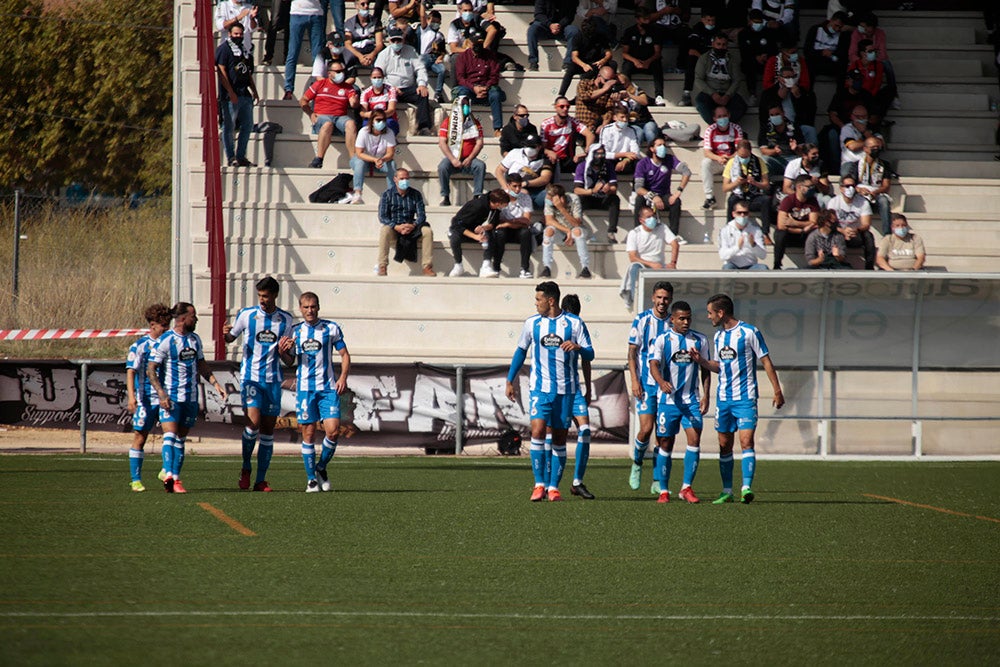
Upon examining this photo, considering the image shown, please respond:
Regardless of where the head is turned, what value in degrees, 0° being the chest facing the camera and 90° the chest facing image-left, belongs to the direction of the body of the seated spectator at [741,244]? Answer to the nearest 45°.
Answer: approximately 0°

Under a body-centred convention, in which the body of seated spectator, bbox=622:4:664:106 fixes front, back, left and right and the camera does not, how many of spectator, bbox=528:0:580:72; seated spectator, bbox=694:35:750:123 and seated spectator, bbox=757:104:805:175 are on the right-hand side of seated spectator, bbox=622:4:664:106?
1

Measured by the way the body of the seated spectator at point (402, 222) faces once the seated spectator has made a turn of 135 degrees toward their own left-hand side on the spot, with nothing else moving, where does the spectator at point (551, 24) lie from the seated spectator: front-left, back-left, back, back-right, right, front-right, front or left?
front

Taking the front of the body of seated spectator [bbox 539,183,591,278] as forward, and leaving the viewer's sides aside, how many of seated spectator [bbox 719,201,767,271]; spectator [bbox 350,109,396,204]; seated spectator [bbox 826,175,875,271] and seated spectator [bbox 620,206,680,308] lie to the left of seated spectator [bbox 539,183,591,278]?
3

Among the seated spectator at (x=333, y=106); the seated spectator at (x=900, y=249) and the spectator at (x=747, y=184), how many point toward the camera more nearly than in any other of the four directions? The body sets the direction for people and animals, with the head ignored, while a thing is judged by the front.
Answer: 3

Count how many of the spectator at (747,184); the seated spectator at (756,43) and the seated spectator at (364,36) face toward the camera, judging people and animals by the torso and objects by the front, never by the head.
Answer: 3

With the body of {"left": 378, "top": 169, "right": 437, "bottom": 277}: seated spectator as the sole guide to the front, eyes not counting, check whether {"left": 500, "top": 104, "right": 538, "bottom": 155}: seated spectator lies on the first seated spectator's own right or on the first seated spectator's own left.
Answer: on the first seated spectator's own left

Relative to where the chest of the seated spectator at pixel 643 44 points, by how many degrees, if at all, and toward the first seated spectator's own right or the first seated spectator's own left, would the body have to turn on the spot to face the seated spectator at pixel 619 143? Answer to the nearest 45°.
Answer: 0° — they already face them

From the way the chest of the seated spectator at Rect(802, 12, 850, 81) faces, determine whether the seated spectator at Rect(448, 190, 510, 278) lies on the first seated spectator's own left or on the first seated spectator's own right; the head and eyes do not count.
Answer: on the first seated spectator's own right

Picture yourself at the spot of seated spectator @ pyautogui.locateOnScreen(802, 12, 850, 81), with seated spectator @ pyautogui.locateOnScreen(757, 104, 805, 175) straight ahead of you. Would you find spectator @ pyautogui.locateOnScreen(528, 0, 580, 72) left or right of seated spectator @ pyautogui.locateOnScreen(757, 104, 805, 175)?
right
